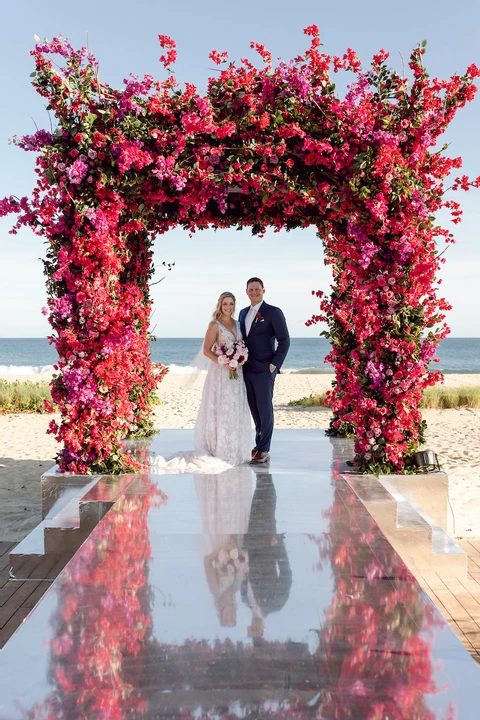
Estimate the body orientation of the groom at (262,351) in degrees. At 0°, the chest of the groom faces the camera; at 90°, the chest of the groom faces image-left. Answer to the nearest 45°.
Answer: approximately 45°
